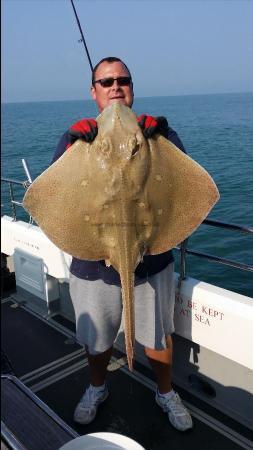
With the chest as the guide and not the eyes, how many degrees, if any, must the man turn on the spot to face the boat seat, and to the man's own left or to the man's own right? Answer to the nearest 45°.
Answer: approximately 45° to the man's own right

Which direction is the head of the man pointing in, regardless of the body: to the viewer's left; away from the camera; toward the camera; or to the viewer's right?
toward the camera

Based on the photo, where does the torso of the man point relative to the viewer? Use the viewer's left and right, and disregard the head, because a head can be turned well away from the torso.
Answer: facing the viewer
